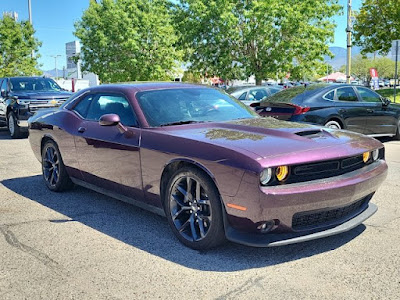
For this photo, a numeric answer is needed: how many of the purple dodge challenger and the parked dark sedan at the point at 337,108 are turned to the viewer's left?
0

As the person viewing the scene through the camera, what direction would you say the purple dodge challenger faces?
facing the viewer and to the right of the viewer

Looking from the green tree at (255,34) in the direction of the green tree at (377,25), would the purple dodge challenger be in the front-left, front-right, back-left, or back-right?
back-right

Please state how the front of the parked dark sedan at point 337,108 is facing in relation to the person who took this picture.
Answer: facing away from the viewer and to the right of the viewer

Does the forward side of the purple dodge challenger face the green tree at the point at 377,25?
no

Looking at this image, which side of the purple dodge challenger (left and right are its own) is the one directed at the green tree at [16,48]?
back

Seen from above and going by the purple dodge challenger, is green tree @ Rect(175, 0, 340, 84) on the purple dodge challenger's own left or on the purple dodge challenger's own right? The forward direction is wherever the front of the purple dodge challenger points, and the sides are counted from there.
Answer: on the purple dodge challenger's own left

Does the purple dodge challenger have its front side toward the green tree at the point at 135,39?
no

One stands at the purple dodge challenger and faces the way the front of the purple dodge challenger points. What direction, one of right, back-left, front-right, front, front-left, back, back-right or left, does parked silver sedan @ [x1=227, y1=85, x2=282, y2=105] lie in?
back-left

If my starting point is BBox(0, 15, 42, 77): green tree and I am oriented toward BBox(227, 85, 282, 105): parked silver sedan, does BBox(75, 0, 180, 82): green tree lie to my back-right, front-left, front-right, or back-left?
front-left

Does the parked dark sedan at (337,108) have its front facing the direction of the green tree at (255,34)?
no

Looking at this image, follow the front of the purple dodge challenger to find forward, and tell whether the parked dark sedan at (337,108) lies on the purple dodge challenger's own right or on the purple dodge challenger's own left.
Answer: on the purple dodge challenger's own left

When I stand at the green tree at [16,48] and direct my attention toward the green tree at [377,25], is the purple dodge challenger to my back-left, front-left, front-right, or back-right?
front-right
